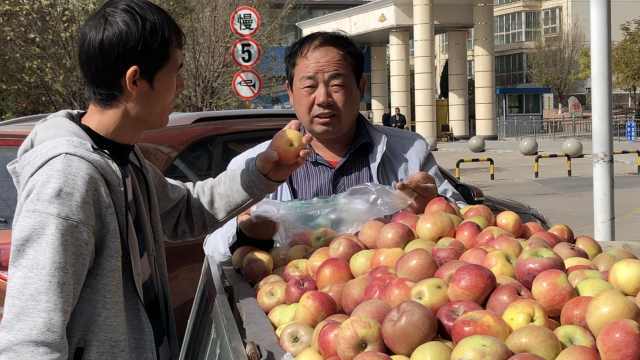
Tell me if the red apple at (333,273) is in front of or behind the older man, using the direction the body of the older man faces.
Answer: in front

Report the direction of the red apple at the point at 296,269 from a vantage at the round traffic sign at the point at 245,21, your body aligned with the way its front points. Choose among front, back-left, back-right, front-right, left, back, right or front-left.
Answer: front

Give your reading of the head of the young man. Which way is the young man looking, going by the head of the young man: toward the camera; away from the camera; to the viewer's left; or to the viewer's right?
to the viewer's right

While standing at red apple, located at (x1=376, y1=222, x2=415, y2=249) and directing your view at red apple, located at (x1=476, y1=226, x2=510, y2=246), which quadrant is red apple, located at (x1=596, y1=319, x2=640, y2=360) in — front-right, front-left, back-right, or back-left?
front-right

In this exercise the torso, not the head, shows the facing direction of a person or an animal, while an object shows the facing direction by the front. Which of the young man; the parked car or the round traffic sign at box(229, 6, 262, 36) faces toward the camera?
the round traffic sign

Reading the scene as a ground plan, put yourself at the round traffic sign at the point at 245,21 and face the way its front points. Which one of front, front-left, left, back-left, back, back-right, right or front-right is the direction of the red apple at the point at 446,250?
front

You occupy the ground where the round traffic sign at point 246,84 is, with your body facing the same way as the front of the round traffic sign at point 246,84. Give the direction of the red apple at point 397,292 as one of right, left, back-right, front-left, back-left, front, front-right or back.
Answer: front

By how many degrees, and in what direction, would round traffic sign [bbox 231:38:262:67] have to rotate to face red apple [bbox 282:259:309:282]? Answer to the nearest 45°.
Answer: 0° — it already faces it

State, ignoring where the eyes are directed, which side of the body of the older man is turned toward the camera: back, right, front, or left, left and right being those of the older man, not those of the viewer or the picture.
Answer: front

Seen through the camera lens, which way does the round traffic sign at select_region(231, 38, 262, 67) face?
facing the viewer

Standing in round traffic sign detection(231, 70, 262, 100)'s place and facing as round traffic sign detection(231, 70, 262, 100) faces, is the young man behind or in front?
in front

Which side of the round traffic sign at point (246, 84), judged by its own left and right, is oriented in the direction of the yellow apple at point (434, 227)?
front

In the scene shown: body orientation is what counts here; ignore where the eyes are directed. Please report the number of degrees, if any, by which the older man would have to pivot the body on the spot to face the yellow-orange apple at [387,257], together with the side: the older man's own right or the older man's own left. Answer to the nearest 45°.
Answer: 0° — they already face it

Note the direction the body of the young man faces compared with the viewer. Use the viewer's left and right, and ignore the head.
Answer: facing to the right of the viewer

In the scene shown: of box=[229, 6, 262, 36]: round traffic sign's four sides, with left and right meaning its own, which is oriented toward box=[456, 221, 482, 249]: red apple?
front

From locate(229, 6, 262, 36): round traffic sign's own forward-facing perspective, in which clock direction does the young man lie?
The young man is roughly at 12 o'clock from the round traffic sign.
